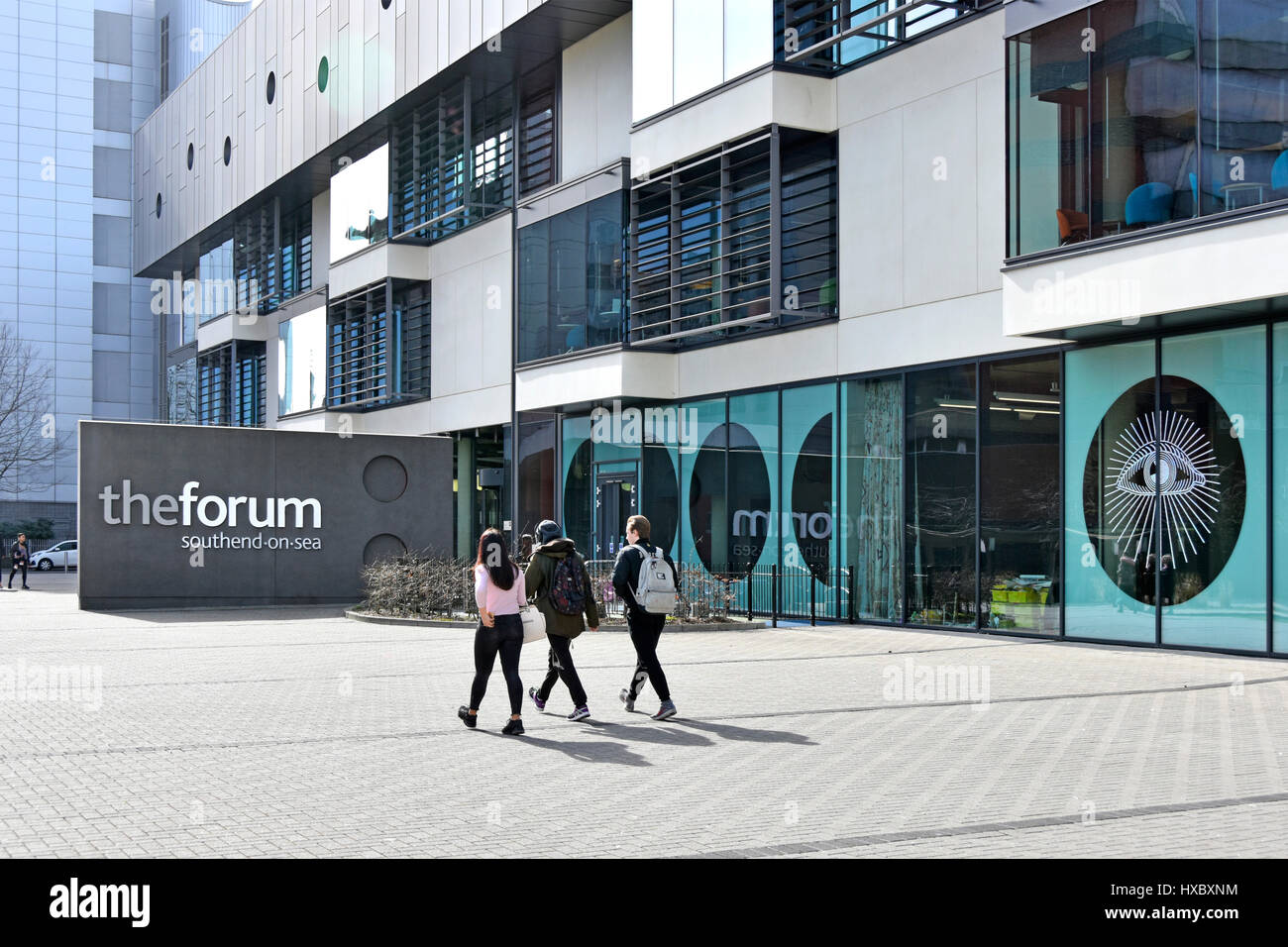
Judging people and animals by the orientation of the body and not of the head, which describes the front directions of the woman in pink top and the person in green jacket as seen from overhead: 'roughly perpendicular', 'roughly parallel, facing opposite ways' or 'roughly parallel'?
roughly parallel

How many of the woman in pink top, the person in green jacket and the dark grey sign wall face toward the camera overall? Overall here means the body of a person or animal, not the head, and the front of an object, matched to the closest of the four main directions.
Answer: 1

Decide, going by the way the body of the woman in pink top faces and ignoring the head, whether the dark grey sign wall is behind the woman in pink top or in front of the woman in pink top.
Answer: in front

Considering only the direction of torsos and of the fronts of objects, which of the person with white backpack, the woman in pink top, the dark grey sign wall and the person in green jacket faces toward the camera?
the dark grey sign wall

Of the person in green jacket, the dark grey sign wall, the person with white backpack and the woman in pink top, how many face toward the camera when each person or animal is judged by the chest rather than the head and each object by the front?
1

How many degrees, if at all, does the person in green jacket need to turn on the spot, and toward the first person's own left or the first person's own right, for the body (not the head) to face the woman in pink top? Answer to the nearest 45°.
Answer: approximately 90° to the first person's own left

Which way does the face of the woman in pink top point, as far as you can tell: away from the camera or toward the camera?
away from the camera

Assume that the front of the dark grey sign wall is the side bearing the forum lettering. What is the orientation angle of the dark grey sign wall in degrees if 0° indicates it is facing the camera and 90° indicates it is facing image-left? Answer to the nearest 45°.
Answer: approximately 0°

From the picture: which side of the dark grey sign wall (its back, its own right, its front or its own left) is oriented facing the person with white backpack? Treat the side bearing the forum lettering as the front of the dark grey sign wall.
front

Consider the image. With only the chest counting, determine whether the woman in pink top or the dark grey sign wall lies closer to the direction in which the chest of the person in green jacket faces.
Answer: the dark grey sign wall

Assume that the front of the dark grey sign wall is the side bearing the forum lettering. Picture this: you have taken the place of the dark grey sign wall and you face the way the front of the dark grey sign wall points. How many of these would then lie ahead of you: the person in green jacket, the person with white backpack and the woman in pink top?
3

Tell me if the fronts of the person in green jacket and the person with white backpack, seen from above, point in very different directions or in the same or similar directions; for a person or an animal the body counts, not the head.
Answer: same or similar directions

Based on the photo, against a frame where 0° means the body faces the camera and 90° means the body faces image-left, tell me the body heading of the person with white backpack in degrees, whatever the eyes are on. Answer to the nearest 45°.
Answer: approximately 135°

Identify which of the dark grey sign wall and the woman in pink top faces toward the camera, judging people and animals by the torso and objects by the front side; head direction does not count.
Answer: the dark grey sign wall

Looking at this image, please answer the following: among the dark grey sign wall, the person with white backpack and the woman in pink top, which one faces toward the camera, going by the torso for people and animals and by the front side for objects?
the dark grey sign wall

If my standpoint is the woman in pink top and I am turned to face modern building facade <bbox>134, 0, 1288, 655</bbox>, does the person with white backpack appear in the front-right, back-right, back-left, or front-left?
front-right

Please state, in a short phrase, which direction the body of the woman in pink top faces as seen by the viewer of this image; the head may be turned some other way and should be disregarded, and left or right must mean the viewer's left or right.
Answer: facing away from the viewer and to the left of the viewer
